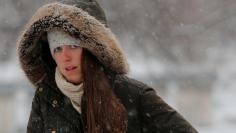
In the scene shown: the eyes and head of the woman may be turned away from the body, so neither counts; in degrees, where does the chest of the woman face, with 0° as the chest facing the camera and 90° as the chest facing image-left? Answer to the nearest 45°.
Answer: approximately 45°

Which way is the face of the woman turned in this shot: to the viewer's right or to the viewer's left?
to the viewer's left
